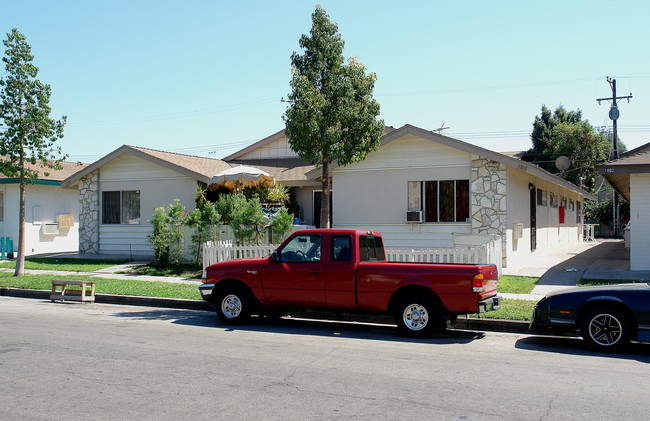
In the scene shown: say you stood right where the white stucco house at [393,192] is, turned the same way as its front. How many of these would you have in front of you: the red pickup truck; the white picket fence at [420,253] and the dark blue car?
3

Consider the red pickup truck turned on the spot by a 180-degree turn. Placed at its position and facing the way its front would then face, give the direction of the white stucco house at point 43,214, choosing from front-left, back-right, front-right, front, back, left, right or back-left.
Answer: back-left

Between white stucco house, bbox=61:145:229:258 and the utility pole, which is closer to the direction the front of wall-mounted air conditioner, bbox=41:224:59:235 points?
the white stucco house

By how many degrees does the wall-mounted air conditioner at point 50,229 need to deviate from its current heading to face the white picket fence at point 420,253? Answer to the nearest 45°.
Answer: approximately 45° to its left

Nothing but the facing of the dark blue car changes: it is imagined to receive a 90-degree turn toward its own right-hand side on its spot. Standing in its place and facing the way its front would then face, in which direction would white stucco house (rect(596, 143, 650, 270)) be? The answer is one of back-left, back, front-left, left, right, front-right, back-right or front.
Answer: front

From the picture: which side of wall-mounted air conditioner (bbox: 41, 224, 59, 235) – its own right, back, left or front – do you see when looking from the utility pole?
left

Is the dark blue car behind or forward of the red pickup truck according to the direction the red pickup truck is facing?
behind

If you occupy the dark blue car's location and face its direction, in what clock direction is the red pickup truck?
The red pickup truck is roughly at 12 o'clock from the dark blue car.

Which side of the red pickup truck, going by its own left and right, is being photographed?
left

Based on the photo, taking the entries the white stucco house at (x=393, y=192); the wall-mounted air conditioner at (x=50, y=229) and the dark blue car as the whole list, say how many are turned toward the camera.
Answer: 2

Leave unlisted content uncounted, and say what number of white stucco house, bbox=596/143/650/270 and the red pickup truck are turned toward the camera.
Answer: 1

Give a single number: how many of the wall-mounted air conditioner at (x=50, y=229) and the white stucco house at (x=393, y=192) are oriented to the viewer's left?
0

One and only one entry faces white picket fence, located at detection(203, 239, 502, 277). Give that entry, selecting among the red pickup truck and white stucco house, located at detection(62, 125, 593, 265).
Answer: the white stucco house

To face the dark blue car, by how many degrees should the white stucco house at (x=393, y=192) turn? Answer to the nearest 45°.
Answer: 0° — it already faces it

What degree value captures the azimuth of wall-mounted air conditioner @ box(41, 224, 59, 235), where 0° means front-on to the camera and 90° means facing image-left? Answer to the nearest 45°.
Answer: approximately 0°

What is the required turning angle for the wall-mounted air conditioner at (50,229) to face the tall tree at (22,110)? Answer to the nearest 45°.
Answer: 0° — it already faces it

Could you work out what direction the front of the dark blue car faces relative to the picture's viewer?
facing to the left of the viewer
